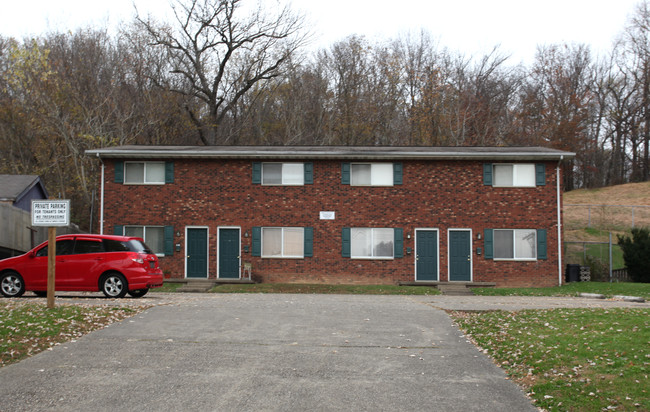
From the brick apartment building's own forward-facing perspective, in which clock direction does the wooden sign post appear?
The wooden sign post is roughly at 1 o'clock from the brick apartment building.

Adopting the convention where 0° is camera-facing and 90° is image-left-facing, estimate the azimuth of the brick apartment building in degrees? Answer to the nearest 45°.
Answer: approximately 0°

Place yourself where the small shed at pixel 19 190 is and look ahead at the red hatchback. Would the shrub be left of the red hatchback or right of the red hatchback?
left

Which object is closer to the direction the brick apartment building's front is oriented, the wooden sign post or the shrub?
the wooden sign post

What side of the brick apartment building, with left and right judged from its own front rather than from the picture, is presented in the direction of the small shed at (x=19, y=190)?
right

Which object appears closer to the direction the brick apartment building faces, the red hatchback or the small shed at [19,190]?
the red hatchback

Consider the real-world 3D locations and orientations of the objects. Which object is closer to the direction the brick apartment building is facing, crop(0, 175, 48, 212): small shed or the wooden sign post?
the wooden sign post

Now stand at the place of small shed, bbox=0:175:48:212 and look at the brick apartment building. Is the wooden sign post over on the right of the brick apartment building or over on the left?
right

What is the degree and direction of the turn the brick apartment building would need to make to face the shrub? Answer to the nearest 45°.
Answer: approximately 90° to its left

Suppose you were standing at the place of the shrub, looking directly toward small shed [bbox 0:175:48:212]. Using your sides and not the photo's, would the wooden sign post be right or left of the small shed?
left

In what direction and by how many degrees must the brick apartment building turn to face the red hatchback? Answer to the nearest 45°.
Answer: approximately 45° to its right
